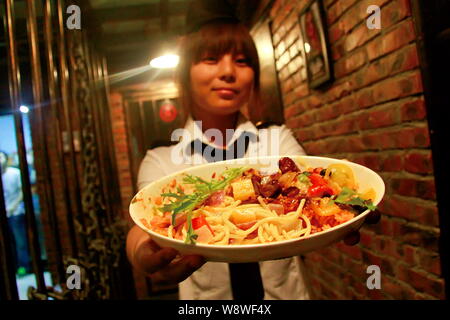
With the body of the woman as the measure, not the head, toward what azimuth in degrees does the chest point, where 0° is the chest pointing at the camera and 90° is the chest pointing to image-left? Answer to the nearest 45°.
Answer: approximately 0°
